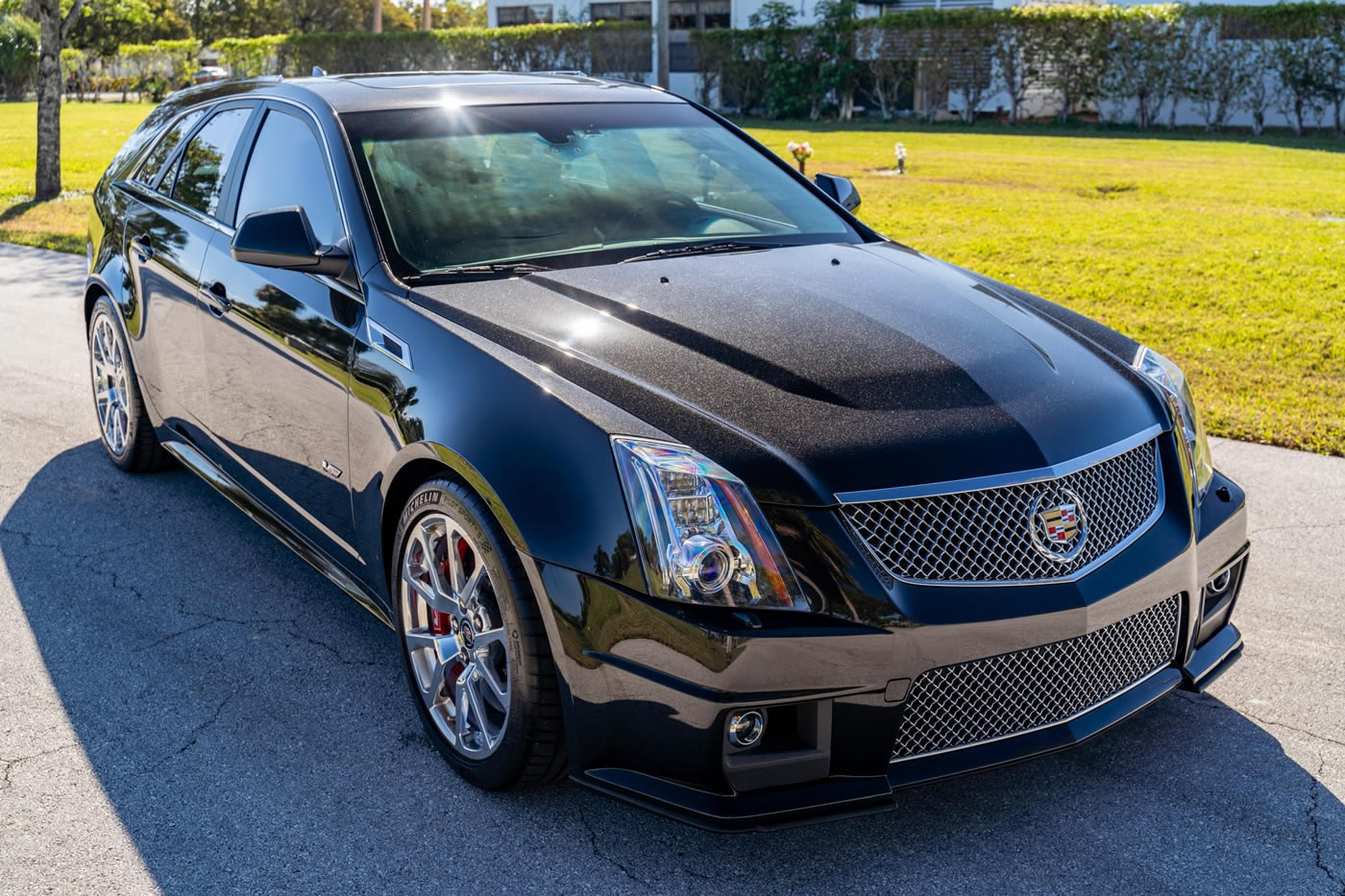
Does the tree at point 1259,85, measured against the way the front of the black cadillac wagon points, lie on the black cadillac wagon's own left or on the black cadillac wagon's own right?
on the black cadillac wagon's own left

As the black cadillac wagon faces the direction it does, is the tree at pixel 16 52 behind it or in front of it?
behind

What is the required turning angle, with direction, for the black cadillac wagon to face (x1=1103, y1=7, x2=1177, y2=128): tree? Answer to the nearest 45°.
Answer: approximately 135° to its left

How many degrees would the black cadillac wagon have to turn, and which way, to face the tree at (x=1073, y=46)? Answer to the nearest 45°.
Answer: approximately 135° to its left

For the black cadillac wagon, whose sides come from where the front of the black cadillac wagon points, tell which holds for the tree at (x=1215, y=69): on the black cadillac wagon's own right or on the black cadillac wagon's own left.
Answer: on the black cadillac wagon's own left

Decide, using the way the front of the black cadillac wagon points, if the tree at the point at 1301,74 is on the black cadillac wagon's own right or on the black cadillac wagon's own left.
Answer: on the black cadillac wagon's own left

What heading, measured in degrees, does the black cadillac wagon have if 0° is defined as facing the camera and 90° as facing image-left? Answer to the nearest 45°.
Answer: approximately 315°

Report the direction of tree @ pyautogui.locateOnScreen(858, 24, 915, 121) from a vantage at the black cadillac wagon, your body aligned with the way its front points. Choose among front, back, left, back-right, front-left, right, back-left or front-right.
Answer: back-left

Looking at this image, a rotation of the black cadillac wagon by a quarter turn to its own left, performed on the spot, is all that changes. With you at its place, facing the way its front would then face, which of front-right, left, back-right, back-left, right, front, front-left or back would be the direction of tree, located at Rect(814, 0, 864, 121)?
front-left
